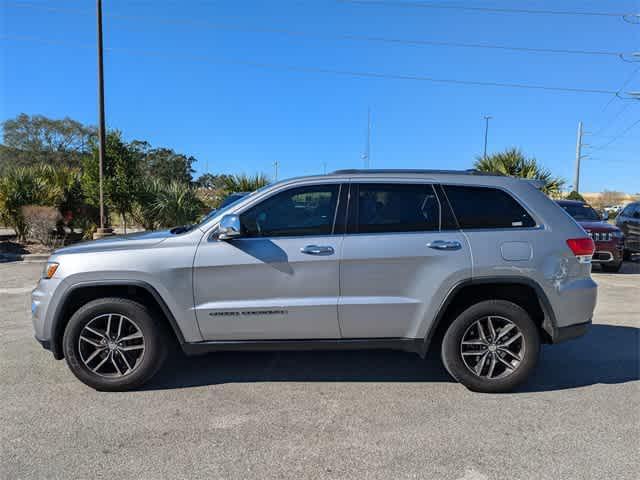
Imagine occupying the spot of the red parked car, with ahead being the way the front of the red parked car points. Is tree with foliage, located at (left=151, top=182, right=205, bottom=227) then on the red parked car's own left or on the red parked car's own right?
on the red parked car's own right

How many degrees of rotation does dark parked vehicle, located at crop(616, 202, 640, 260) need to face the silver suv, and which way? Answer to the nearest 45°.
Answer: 0° — it already faces it

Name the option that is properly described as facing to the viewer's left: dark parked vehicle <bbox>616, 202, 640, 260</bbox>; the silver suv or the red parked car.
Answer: the silver suv

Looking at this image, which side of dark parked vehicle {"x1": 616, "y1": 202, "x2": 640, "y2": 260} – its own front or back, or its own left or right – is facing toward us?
front

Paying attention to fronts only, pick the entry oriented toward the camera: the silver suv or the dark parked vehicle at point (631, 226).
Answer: the dark parked vehicle

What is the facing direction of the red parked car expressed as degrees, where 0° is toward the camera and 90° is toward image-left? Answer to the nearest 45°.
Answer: approximately 315°

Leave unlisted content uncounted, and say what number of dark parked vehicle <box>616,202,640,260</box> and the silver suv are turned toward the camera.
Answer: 1

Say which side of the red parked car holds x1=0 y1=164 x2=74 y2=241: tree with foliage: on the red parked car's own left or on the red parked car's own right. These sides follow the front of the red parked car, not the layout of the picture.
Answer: on the red parked car's own right

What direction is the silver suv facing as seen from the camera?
to the viewer's left

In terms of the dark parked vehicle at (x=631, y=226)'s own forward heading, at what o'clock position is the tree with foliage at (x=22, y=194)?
The tree with foliage is roughly at 2 o'clock from the dark parked vehicle.

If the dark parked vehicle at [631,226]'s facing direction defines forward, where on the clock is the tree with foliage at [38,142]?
The tree with foliage is roughly at 3 o'clock from the dark parked vehicle.
